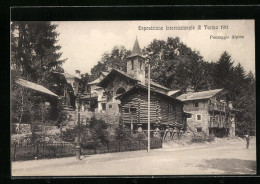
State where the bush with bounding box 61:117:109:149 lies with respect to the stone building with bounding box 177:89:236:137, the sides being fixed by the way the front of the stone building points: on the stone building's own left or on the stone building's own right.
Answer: on the stone building's own right
